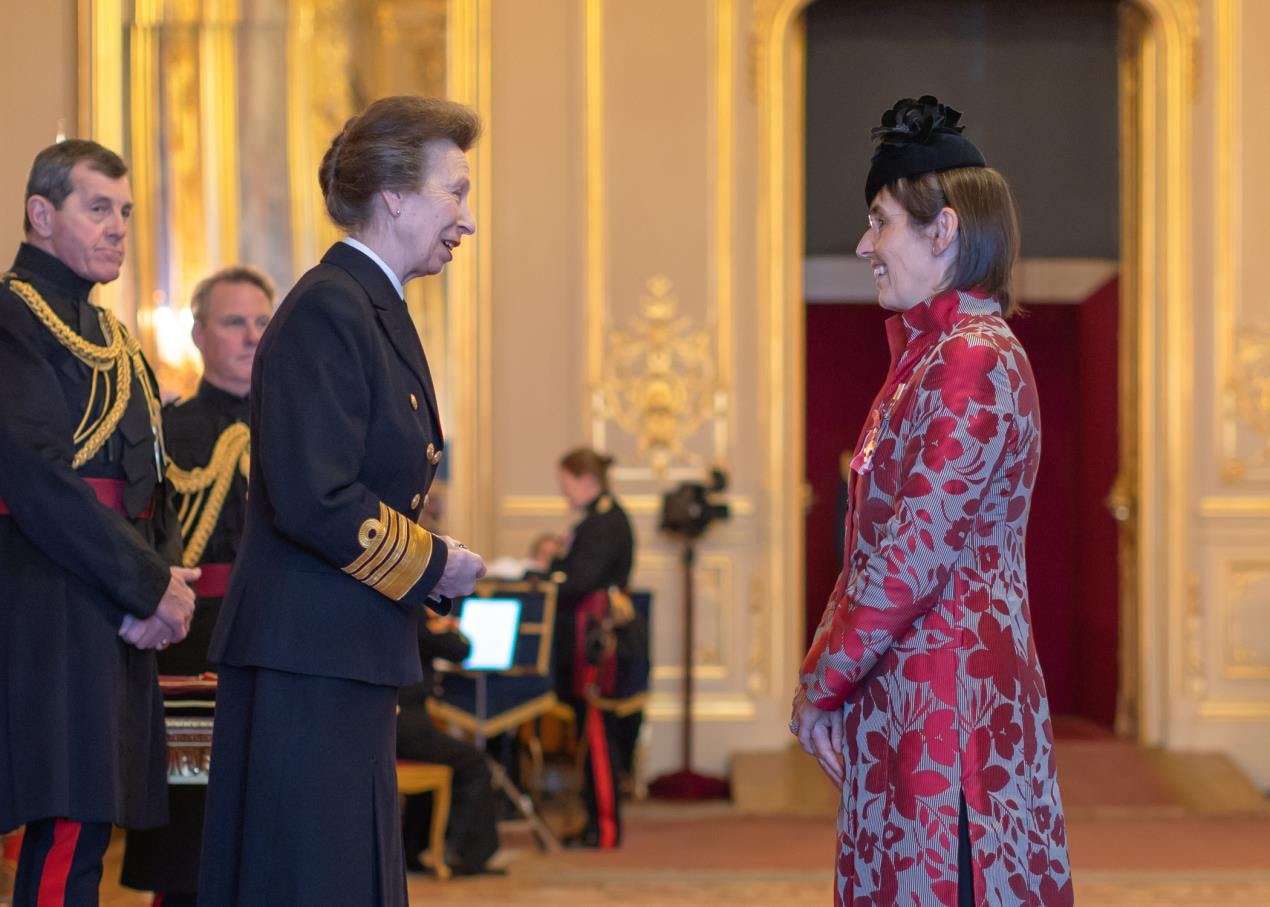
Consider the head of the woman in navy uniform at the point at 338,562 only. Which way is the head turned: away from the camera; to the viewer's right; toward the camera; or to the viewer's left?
to the viewer's right

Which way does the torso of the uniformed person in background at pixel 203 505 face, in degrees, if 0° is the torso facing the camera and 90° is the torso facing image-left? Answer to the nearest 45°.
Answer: approximately 315°

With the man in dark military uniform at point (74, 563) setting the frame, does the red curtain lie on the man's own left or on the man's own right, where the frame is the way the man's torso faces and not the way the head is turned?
on the man's own left

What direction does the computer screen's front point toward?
toward the camera

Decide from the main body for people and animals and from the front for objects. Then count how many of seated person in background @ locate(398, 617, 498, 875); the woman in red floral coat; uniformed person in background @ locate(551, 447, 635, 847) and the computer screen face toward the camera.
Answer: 1

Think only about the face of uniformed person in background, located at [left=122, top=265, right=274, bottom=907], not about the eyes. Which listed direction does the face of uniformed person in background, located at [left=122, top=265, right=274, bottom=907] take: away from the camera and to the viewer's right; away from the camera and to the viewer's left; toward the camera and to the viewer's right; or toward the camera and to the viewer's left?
toward the camera and to the viewer's right

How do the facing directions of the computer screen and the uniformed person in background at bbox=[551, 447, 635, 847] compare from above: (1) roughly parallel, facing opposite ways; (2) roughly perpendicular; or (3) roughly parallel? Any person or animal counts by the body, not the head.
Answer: roughly perpendicular

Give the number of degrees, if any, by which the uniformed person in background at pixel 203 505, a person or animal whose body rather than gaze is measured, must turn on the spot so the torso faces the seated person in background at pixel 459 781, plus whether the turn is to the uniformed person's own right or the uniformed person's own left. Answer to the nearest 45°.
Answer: approximately 90° to the uniformed person's own left

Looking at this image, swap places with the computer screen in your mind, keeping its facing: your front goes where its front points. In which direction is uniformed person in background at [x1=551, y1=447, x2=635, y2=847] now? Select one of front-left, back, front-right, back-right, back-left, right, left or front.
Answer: back-left

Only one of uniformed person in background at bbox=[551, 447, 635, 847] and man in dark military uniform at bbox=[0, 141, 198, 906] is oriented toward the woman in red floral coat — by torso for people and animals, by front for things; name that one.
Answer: the man in dark military uniform

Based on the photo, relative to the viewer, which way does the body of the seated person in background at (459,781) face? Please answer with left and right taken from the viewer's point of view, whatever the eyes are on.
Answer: facing to the right of the viewer

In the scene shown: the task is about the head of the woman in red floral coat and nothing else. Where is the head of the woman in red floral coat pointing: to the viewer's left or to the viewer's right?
to the viewer's left

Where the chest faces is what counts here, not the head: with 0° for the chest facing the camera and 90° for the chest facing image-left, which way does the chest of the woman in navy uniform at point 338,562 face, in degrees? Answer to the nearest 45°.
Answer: approximately 270°

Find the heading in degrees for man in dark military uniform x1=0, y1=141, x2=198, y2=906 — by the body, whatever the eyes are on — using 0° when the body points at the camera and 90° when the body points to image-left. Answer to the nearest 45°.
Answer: approximately 315°
